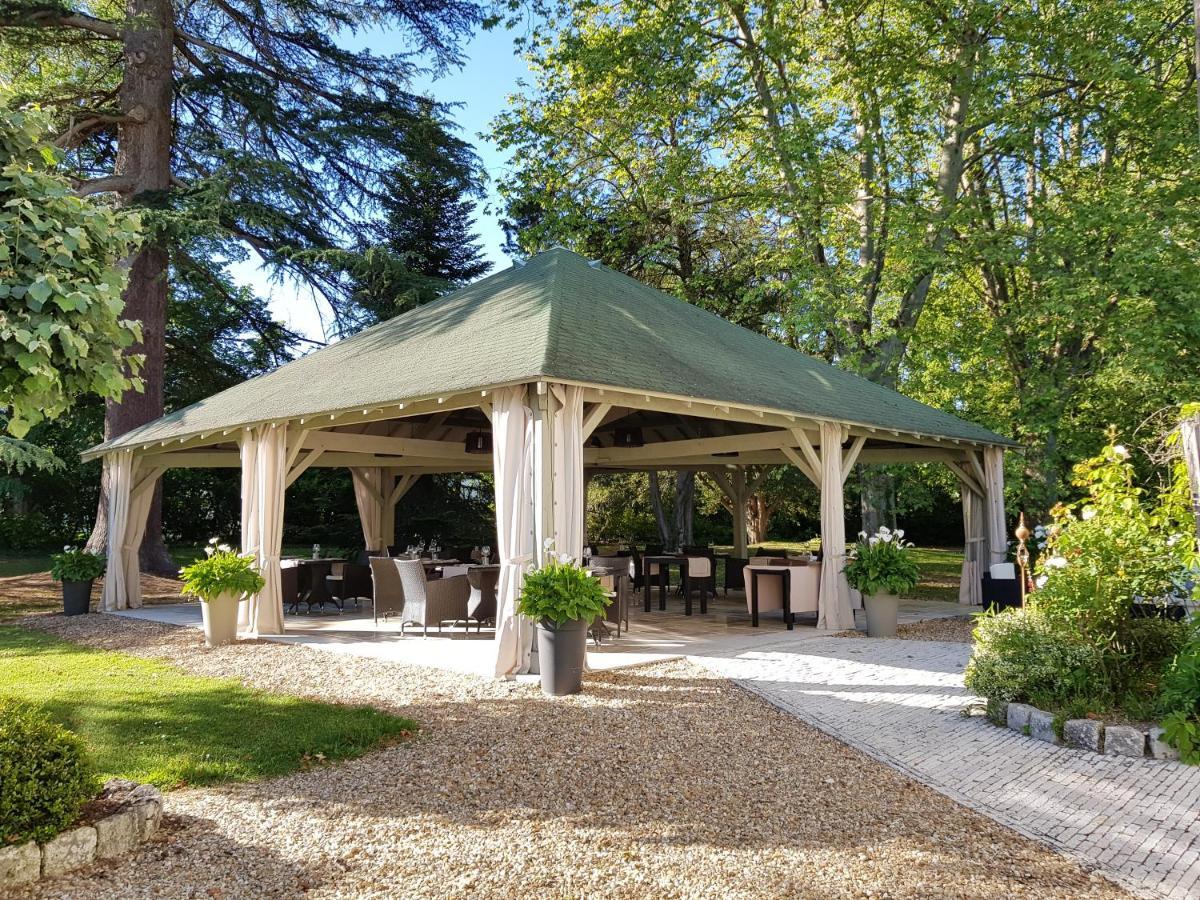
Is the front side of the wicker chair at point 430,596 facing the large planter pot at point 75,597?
no

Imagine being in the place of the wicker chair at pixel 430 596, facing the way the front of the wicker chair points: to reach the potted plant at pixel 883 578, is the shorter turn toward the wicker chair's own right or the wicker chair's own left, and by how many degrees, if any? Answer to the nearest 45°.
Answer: approximately 45° to the wicker chair's own right

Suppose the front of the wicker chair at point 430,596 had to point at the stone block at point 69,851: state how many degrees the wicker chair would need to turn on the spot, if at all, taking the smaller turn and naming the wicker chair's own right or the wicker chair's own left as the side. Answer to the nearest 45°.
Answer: approximately 135° to the wicker chair's own right

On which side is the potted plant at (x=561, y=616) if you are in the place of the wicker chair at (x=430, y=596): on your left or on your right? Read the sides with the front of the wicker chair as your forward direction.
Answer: on your right

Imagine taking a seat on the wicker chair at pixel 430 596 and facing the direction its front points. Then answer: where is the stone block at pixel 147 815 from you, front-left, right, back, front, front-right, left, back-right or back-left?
back-right

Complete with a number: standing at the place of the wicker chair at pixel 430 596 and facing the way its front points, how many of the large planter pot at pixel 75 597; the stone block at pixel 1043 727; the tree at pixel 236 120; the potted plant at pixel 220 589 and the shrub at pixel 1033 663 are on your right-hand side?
2

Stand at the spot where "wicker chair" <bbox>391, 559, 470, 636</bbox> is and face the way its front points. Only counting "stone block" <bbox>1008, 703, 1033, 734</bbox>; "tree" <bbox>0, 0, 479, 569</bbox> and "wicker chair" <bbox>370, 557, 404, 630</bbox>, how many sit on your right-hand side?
1

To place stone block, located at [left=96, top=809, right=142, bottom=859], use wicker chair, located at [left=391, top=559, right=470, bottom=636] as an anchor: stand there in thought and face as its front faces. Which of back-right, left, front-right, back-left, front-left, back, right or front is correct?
back-right

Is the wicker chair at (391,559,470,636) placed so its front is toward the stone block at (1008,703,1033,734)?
no

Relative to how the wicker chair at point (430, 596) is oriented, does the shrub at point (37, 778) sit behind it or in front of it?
behind

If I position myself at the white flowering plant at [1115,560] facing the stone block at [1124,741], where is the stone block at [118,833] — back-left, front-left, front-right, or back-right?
front-right

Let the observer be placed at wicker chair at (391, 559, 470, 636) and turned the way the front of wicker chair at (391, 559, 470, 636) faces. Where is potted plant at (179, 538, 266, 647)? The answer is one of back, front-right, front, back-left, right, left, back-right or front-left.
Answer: back-left

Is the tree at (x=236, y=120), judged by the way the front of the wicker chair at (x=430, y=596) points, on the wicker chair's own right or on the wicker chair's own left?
on the wicker chair's own left

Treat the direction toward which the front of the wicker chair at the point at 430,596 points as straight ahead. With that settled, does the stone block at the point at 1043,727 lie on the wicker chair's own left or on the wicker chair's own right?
on the wicker chair's own right

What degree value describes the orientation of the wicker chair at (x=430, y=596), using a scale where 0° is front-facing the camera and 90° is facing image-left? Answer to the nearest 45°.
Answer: approximately 225°

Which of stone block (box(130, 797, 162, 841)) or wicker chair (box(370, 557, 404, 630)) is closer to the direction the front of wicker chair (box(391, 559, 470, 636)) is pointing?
the wicker chair

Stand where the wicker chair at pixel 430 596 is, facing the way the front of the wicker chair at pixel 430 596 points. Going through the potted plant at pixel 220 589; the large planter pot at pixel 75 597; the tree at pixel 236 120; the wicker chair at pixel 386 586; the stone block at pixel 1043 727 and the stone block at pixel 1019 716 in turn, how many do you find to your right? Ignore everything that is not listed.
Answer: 2
